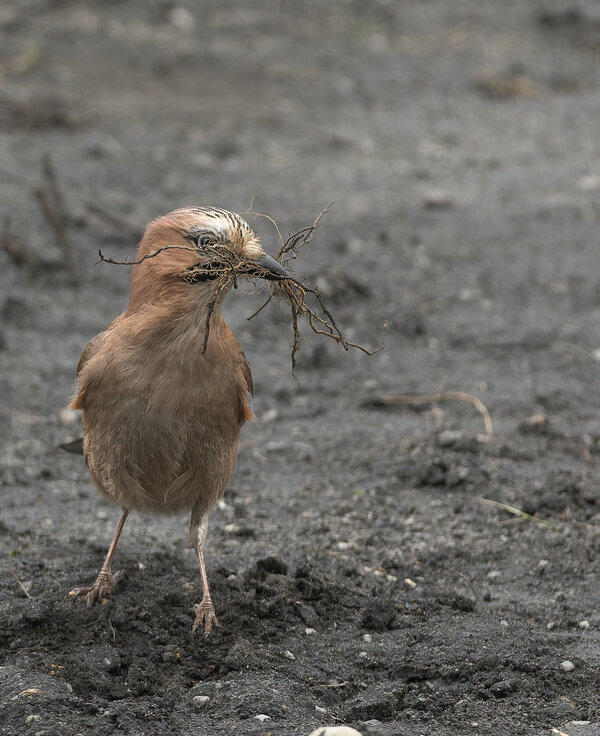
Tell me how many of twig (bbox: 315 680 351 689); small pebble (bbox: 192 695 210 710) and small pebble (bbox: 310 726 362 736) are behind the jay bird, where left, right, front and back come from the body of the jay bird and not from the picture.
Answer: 0

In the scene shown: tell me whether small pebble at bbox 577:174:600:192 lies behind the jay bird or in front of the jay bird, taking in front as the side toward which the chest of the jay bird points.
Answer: behind

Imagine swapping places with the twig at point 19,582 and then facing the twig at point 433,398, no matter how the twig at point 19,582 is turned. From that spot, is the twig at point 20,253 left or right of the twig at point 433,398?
left

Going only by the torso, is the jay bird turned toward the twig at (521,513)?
no

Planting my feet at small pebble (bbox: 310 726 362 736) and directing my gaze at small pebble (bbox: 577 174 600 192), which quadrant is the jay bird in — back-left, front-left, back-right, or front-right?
front-left

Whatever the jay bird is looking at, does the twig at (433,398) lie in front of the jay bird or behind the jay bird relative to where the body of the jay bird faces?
behind

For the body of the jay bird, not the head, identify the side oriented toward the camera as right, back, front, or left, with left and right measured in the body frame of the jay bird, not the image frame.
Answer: front

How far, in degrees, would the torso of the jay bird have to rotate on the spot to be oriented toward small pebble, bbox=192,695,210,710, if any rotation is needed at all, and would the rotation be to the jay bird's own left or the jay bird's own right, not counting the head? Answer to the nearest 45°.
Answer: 0° — it already faces it
